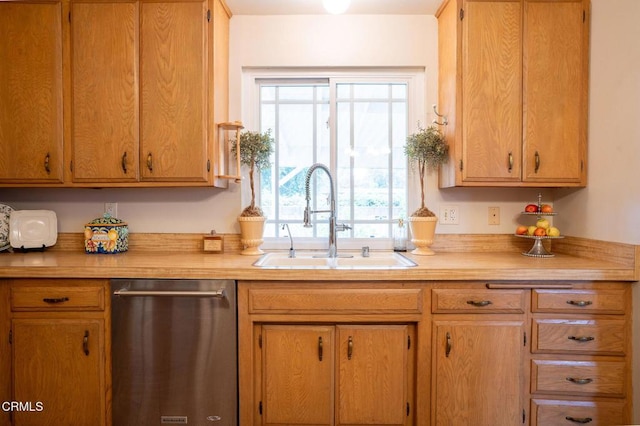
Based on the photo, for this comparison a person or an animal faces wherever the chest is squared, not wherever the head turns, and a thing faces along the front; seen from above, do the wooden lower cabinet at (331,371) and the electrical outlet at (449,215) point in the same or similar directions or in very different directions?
same or similar directions

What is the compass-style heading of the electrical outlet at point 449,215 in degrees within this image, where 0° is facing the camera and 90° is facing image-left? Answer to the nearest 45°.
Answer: approximately 0°

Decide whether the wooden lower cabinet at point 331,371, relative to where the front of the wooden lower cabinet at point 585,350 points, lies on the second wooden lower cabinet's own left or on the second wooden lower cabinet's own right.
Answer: on the second wooden lower cabinet's own right

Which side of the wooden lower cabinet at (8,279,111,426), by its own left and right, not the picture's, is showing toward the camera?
front

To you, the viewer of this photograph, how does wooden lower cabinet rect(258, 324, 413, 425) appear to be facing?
facing the viewer

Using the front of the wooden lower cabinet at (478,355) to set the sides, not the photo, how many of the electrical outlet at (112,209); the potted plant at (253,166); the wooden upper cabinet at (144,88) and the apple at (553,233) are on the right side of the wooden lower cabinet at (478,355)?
3

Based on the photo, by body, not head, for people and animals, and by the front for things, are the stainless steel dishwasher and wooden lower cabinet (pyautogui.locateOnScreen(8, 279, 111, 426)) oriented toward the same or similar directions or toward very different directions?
same or similar directions

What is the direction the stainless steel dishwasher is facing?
toward the camera

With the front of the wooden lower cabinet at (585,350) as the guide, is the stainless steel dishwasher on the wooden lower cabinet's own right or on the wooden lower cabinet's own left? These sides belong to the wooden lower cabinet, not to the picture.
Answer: on the wooden lower cabinet's own right

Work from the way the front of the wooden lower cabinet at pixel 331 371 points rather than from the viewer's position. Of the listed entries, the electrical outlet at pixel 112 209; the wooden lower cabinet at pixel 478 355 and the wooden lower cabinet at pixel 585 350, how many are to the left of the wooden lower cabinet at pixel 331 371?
2

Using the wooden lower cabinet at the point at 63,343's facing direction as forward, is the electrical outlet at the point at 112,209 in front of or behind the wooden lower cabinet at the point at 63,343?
behind

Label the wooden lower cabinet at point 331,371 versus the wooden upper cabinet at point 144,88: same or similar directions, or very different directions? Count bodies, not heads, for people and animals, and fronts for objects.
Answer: same or similar directions
